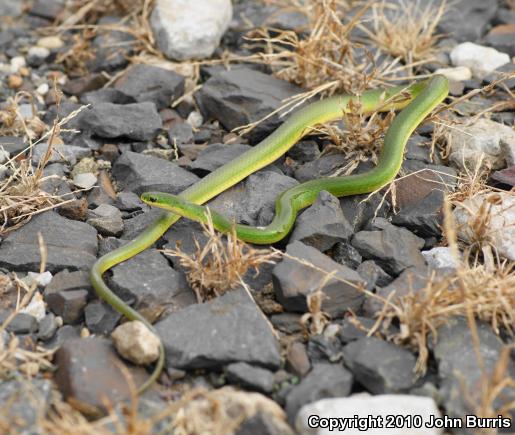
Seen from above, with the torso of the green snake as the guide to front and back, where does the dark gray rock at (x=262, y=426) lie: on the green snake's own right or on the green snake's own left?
on the green snake's own left

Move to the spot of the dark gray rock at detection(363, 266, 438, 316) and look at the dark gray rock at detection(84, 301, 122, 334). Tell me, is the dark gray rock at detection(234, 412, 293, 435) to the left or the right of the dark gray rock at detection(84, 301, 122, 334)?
left

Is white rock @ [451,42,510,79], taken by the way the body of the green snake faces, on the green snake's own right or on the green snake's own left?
on the green snake's own right

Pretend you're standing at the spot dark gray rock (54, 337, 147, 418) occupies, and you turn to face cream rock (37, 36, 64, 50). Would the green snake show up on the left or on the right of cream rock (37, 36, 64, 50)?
right

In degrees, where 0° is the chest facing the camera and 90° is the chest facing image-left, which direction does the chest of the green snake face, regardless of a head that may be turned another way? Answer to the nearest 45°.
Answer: approximately 90°

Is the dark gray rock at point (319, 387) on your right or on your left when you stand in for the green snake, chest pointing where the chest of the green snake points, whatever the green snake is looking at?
on your left

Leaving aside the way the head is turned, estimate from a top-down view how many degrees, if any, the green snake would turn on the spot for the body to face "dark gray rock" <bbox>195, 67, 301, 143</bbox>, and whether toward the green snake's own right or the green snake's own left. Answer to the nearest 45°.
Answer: approximately 90° to the green snake's own right

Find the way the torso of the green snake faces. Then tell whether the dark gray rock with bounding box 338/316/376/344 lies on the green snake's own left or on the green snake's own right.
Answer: on the green snake's own left

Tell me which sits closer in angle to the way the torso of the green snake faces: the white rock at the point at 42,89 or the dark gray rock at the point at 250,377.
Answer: the white rock

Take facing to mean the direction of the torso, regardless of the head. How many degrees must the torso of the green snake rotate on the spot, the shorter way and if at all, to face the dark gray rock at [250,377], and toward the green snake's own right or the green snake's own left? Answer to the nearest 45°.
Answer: approximately 90° to the green snake's own left

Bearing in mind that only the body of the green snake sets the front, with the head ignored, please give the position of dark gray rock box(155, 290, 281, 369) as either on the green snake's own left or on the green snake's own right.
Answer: on the green snake's own left

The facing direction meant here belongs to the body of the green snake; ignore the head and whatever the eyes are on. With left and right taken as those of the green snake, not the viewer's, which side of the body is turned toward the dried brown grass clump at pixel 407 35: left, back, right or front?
right
